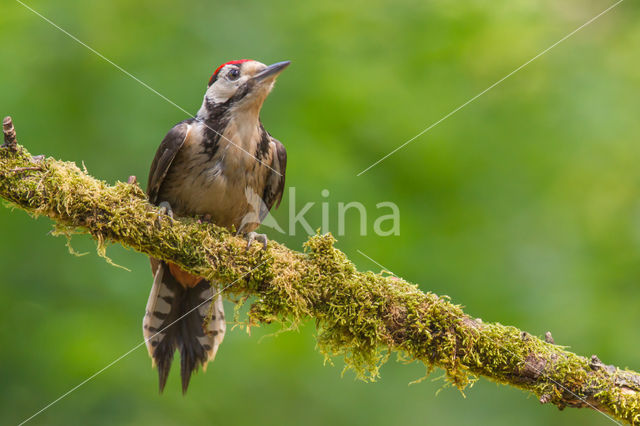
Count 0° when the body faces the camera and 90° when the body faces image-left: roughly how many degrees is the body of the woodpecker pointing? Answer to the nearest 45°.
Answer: approximately 315°
